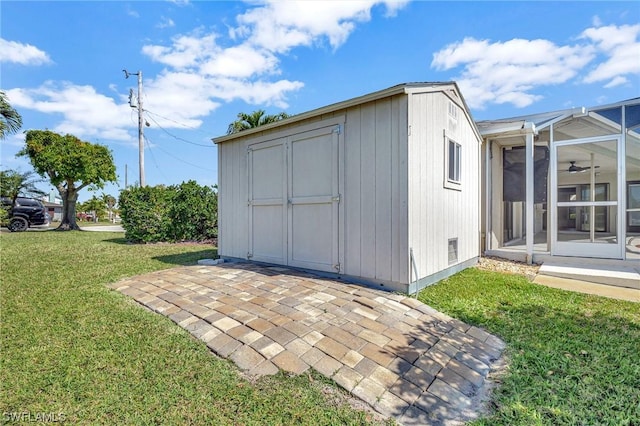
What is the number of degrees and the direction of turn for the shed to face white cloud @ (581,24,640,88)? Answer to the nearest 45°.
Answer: approximately 180°

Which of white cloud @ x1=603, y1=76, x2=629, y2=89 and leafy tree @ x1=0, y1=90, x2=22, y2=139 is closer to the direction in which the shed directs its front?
the leafy tree

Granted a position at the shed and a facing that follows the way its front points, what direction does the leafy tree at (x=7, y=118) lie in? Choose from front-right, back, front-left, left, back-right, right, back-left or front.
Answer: front-right

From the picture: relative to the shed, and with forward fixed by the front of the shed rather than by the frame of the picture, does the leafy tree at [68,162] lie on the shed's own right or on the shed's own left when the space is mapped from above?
on the shed's own right

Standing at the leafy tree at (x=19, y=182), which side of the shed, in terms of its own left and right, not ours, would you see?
right

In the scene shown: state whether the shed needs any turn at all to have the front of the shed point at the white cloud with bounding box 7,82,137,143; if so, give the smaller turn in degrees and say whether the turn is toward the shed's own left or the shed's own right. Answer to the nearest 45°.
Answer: approximately 90° to the shed's own right

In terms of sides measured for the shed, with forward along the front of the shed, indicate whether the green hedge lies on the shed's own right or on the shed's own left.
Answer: on the shed's own right

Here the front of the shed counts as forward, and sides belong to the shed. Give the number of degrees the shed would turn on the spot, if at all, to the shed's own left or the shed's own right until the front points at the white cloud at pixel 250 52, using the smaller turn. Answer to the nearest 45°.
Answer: approximately 90° to the shed's own right

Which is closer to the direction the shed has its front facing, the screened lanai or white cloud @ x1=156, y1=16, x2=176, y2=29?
the white cloud

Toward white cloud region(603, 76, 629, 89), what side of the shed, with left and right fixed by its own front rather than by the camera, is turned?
back

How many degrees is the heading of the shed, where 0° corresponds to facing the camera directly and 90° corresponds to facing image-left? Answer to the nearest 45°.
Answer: approximately 45°

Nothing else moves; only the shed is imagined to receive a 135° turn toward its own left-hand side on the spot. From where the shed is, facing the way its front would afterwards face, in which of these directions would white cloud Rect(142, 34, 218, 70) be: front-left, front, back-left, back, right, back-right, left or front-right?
back-left

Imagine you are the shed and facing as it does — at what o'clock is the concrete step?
The concrete step is roughly at 7 o'clock from the shed.

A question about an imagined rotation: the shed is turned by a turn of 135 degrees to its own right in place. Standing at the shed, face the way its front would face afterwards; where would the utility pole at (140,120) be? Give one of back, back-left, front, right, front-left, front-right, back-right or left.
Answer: front-left
